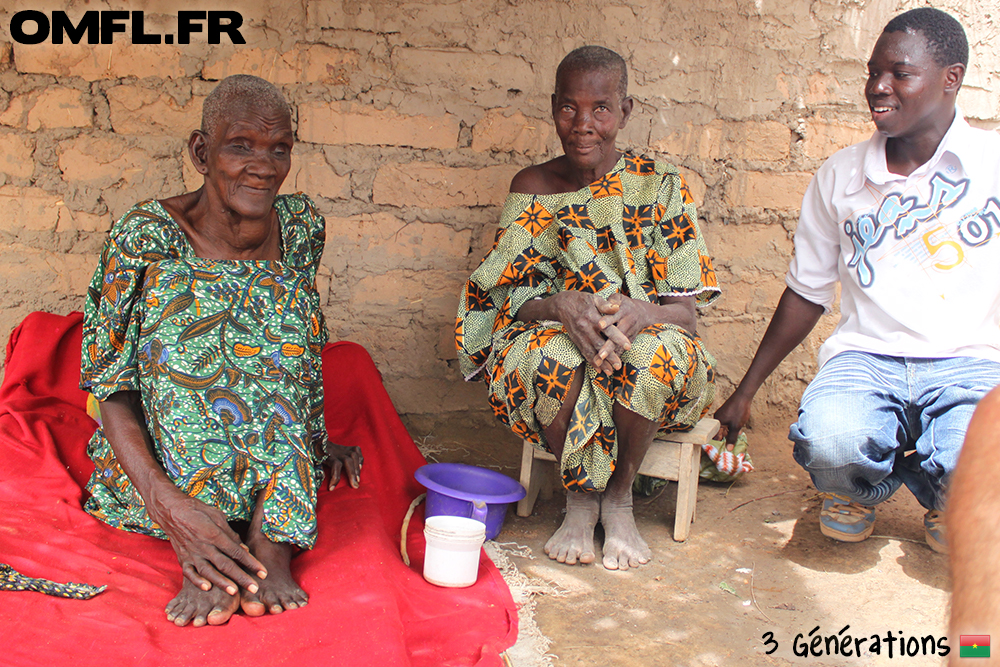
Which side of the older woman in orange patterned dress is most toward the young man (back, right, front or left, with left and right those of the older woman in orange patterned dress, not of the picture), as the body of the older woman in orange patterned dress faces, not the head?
left

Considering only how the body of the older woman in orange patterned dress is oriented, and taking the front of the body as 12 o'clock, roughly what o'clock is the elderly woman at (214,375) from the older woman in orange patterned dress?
The elderly woman is roughly at 2 o'clock from the older woman in orange patterned dress.

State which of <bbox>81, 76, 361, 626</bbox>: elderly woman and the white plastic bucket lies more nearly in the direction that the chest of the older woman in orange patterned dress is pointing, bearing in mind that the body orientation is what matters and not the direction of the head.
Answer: the white plastic bucket

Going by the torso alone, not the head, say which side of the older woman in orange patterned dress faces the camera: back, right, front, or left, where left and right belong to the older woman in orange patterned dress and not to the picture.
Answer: front

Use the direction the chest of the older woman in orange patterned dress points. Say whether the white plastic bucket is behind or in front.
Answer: in front
